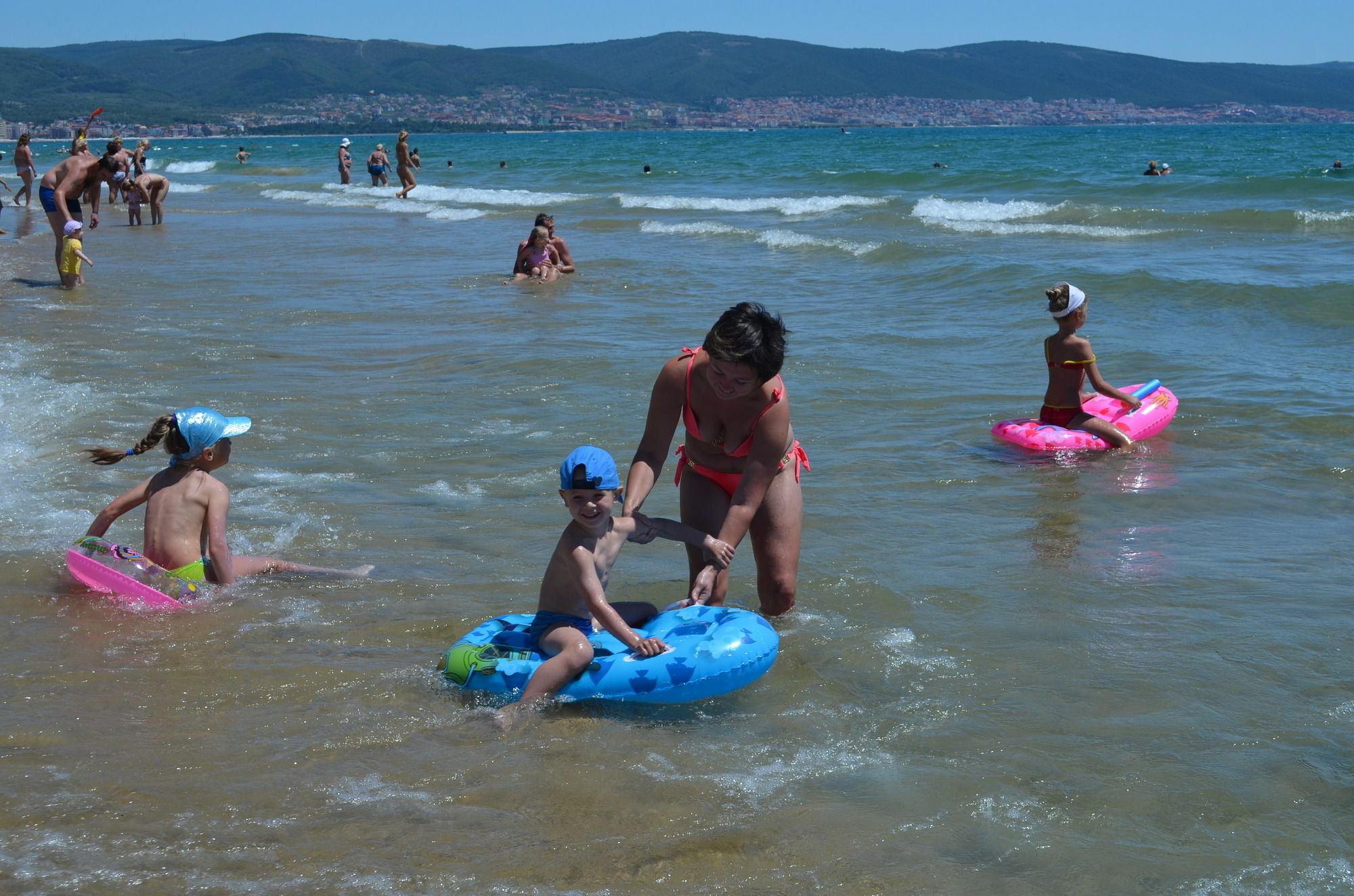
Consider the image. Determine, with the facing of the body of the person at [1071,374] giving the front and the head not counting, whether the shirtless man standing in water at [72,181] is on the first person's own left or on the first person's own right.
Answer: on the first person's own left

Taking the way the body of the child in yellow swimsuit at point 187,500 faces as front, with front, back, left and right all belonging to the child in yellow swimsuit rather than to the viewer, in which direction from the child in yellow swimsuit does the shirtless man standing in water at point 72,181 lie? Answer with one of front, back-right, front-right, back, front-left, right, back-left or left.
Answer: front-left

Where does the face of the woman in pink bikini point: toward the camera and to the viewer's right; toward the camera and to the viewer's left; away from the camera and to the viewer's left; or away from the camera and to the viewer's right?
toward the camera and to the viewer's left

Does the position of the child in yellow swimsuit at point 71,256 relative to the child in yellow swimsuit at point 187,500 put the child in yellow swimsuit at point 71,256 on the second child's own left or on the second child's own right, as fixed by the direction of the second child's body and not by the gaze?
on the second child's own left

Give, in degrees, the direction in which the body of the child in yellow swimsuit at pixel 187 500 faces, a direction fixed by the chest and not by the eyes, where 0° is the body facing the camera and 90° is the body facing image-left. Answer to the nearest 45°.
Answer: approximately 225°

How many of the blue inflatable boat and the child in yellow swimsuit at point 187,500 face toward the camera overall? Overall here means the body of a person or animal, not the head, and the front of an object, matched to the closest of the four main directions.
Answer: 0

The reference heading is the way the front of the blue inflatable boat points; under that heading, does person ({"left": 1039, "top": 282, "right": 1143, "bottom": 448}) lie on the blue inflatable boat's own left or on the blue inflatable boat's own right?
on the blue inflatable boat's own left

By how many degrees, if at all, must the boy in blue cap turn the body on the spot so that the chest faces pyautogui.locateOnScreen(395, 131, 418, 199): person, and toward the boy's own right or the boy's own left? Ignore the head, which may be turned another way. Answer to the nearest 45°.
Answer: approximately 135° to the boy's own left

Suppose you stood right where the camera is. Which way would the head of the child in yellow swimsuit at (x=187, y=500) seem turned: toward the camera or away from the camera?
away from the camera

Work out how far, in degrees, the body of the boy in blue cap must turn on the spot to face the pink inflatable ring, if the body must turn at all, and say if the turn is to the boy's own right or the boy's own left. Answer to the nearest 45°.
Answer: approximately 90° to the boy's own left

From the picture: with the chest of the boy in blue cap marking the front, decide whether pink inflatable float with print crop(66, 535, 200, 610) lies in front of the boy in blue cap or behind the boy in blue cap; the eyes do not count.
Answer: behind

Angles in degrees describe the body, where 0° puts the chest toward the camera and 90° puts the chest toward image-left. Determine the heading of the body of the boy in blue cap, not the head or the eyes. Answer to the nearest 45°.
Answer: approximately 315°

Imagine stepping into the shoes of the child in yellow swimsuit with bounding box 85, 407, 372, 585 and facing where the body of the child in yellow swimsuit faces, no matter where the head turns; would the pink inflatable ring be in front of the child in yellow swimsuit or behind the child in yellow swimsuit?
in front
